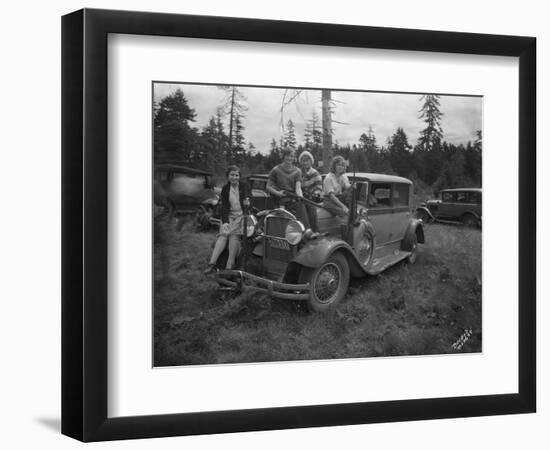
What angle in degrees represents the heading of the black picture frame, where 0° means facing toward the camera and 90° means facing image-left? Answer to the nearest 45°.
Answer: approximately 315°
